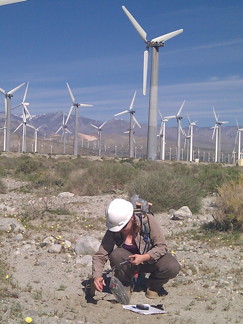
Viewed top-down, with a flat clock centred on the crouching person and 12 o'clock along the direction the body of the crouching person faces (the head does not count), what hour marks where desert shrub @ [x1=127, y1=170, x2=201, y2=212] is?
The desert shrub is roughly at 6 o'clock from the crouching person.

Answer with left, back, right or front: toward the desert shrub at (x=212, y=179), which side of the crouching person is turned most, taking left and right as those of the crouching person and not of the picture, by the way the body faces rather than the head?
back

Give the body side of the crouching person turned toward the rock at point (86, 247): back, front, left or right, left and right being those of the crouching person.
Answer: back

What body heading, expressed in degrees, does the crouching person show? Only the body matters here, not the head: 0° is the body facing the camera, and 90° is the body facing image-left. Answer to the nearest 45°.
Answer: approximately 0°

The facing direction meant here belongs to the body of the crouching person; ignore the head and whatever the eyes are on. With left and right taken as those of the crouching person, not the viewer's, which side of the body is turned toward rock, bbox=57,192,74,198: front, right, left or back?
back

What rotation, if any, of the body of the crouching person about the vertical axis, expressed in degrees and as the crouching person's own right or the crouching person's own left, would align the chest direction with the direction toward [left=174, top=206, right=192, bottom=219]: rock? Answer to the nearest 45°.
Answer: approximately 180°

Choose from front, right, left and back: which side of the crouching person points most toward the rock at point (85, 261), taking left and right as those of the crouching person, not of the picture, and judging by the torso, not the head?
right
